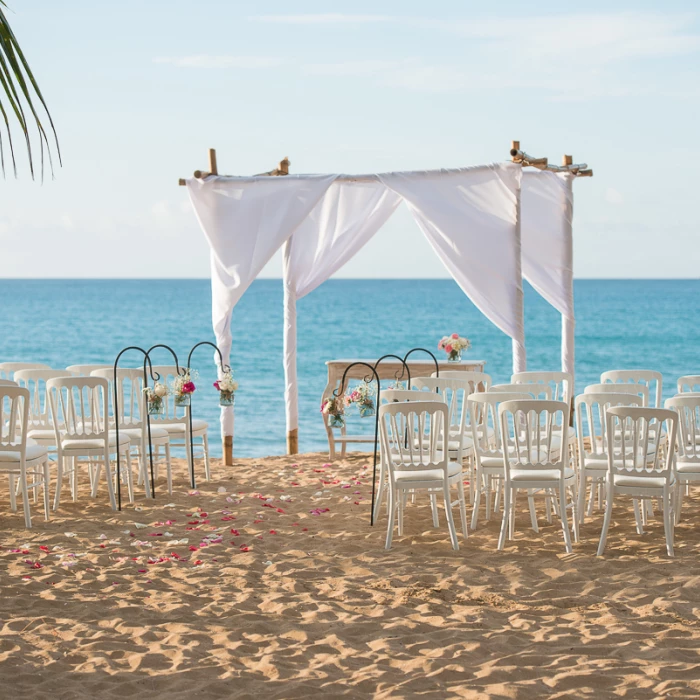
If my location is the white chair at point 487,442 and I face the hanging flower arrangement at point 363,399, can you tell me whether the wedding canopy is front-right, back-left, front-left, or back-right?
front-right

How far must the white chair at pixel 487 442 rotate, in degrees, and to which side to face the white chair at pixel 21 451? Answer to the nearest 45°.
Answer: approximately 90° to its left

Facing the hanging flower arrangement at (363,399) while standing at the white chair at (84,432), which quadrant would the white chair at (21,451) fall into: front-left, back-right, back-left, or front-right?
back-right

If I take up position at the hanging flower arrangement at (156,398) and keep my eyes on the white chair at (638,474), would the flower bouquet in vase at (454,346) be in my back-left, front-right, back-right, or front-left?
front-left

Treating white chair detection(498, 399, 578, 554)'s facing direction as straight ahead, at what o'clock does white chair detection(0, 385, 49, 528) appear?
white chair detection(0, 385, 49, 528) is roughly at 9 o'clock from white chair detection(498, 399, 578, 554).

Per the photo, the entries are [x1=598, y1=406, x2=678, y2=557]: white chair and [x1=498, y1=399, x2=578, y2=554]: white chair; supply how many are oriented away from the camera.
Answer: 2

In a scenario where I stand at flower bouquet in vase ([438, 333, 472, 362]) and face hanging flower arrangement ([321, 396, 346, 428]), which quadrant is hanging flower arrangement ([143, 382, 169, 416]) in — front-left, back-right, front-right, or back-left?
front-right

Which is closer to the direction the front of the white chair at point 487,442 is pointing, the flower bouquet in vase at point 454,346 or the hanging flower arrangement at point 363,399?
the flower bouquet in vase

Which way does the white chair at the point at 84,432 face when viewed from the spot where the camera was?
facing away from the viewer

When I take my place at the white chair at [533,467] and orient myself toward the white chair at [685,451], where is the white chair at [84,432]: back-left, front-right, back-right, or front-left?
back-left

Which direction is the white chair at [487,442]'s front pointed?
away from the camera

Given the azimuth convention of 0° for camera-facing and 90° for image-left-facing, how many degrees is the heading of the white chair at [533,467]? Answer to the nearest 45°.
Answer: approximately 180°

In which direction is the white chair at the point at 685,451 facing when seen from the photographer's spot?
facing away from the viewer

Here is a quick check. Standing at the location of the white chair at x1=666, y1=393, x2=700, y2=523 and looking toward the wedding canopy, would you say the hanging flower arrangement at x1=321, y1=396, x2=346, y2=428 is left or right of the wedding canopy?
left

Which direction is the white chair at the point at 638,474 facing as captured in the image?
away from the camera
